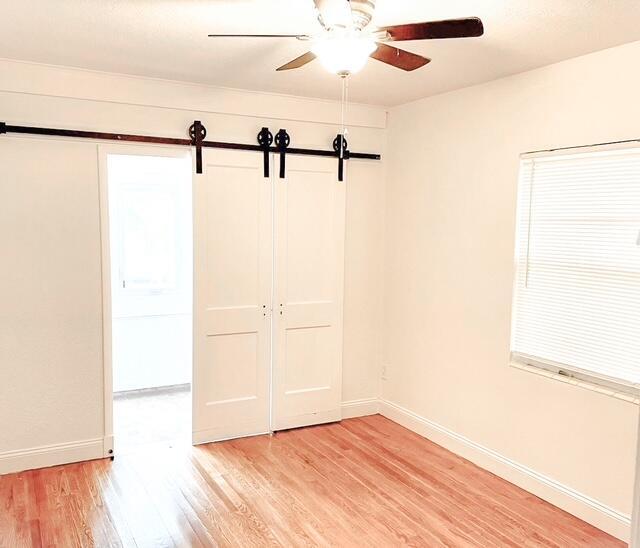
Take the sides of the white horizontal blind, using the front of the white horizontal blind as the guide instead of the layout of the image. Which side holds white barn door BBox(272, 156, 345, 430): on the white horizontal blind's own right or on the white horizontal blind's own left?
on the white horizontal blind's own right

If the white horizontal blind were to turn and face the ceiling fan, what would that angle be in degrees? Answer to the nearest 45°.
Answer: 0° — it already faces it

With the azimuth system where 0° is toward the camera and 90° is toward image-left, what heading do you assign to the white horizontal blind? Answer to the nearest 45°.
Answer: approximately 45°

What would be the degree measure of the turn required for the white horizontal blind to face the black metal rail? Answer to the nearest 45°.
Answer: approximately 45° to its right

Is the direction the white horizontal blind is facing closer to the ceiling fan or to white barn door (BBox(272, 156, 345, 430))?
the ceiling fan
